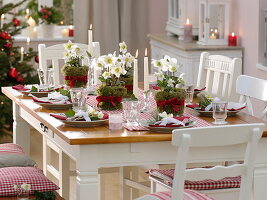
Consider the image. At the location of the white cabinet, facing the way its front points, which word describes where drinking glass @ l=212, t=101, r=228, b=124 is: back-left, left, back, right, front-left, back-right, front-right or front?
front-left

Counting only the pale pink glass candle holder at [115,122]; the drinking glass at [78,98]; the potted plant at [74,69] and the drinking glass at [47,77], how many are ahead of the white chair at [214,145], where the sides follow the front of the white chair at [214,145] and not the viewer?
4

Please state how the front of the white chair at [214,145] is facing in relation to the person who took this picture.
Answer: facing away from the viewer and to the left of the viewer

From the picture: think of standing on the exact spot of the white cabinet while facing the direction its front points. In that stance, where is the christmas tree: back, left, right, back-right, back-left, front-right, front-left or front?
front-right

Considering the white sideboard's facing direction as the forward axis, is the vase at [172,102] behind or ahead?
ahead

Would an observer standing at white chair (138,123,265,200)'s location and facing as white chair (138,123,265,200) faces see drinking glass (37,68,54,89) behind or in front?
in front

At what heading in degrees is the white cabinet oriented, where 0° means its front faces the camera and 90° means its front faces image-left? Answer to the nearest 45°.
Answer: approximately 45°

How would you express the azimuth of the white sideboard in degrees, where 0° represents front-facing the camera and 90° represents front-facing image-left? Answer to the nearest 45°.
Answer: approximately 45°

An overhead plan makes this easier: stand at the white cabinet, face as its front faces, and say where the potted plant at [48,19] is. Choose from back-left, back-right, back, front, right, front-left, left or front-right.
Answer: right

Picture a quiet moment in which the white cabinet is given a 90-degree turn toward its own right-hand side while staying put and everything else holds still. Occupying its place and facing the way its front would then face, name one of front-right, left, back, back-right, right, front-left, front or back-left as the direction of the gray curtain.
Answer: front

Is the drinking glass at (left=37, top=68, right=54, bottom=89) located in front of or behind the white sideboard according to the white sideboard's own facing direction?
in front

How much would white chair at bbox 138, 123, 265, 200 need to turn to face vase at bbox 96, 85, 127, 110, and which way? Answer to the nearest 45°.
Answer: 0° — it already faces it

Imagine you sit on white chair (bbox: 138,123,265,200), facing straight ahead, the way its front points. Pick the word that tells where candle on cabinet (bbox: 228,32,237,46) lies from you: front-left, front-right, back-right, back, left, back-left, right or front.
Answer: front-right
